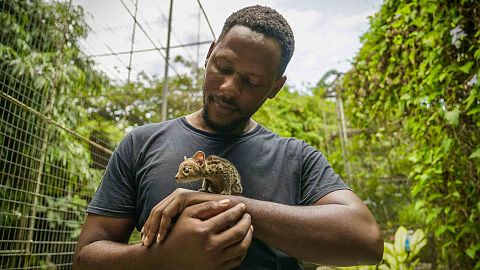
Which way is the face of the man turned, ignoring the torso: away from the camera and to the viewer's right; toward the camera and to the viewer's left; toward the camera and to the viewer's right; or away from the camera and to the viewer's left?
toward the camera and to the viewer's left

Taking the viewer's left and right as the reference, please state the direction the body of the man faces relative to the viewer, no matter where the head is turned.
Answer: facing the viewer
